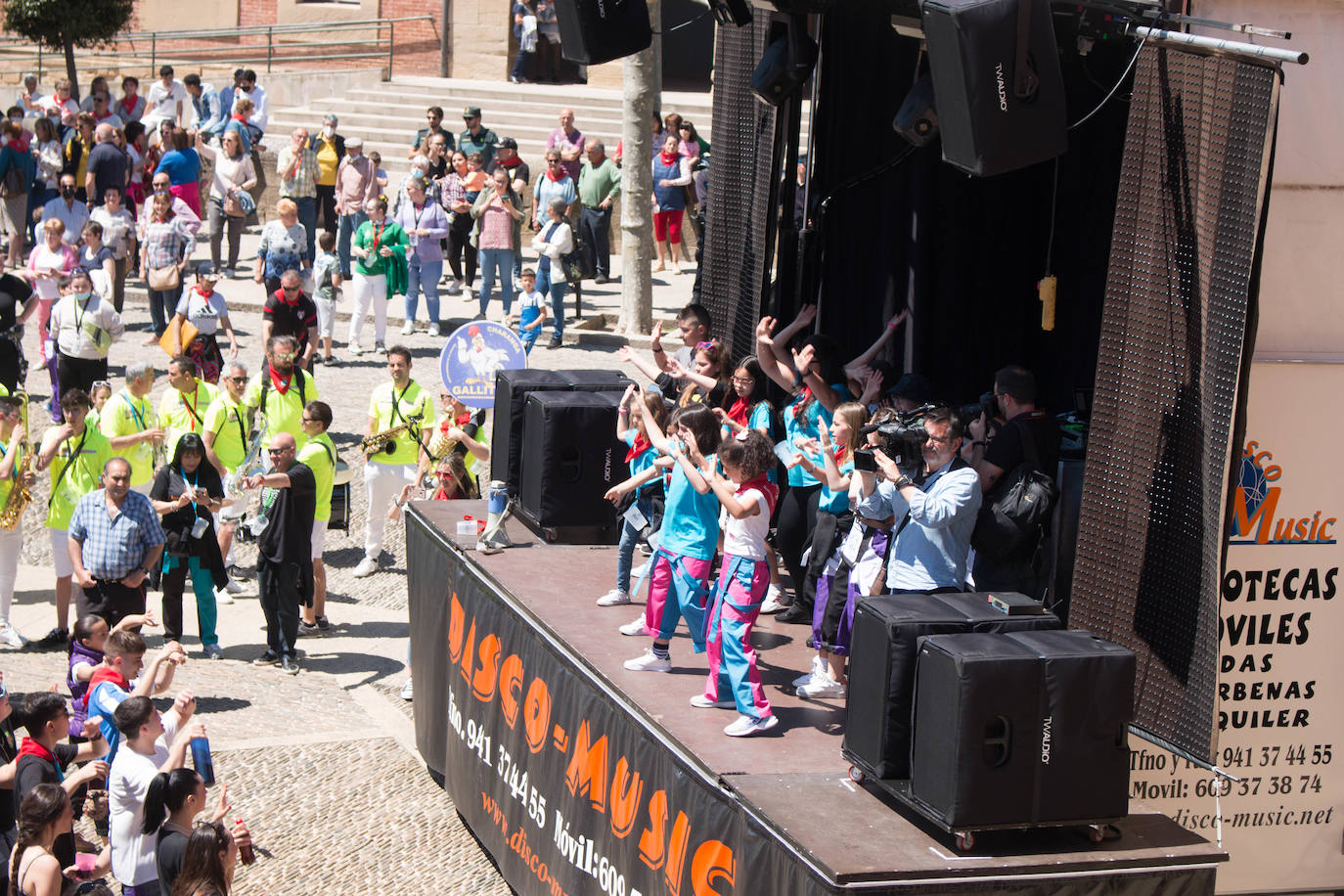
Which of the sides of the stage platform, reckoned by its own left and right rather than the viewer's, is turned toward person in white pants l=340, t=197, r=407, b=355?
right

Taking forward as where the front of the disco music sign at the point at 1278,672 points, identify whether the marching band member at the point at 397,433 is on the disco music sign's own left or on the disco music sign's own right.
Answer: on the disco music sign's own right

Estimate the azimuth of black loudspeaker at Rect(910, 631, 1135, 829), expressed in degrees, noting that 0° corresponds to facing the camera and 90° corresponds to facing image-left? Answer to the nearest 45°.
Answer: approximately 90°

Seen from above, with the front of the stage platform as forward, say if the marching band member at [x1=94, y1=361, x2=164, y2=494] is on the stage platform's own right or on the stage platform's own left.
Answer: on the stage platform's own right

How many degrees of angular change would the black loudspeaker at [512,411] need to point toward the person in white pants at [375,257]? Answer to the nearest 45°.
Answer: approximately 90° to its right

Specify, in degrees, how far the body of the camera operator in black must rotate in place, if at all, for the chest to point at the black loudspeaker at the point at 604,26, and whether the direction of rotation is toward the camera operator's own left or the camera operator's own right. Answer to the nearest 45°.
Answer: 0° — they already face it

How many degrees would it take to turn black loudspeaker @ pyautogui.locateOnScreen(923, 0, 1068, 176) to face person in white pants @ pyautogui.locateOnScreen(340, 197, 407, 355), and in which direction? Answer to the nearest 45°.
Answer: approximately 90° to its right
